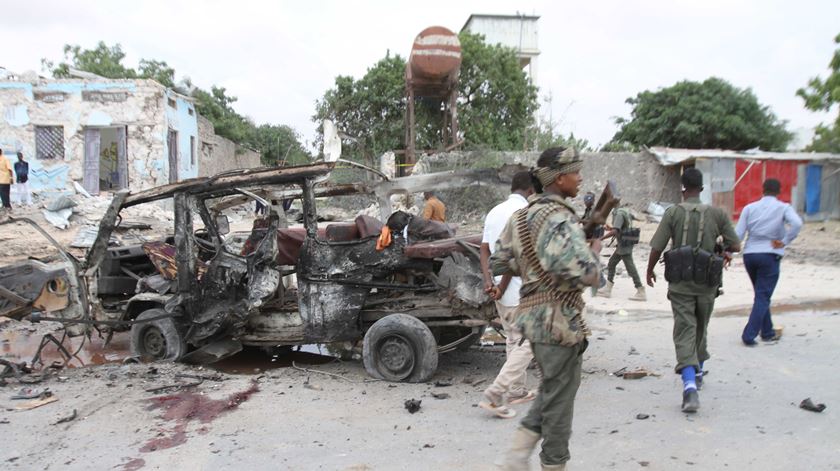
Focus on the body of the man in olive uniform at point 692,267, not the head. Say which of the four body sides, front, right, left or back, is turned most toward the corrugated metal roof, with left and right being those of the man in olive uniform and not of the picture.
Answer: front

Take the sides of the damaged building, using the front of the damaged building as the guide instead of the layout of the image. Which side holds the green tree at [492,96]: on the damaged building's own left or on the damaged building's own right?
on the damaged building's own left

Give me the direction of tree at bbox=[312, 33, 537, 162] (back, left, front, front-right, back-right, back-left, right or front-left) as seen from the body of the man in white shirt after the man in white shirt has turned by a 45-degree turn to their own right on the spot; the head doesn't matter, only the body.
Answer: left

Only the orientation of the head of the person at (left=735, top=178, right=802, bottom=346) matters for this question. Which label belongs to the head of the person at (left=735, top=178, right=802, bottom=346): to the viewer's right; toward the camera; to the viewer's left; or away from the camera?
away from the camera

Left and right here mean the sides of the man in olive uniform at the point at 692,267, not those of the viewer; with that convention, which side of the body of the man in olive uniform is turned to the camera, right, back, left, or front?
back

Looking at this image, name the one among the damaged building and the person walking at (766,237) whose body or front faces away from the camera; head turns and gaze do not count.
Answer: the person walking

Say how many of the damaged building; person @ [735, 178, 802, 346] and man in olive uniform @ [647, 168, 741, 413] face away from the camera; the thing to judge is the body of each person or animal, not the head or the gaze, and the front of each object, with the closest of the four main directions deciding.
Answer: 2

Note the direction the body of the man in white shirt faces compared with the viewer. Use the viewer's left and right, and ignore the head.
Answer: facing away from the viewer and to the right of the viewer

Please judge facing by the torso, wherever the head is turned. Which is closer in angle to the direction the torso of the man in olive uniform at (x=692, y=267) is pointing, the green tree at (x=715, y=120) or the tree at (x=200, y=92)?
the green tree

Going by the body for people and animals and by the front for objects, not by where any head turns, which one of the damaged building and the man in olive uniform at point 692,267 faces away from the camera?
the man in olive uniform

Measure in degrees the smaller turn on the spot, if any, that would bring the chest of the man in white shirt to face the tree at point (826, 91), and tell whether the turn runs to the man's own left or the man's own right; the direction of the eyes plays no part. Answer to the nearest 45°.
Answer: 0° — they already face it

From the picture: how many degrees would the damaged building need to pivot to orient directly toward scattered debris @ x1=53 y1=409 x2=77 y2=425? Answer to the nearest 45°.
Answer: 0° — it already faces it
